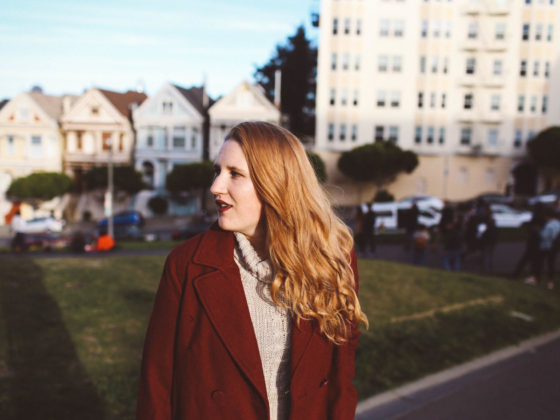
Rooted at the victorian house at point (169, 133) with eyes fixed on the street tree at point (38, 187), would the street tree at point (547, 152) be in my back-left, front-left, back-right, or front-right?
back-left

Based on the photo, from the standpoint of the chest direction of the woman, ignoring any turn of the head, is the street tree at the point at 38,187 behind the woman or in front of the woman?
behind

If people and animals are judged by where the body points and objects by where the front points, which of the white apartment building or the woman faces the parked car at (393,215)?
the white apartment building

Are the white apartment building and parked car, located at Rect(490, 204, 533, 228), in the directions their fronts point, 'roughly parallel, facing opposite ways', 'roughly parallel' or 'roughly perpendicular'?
roughly perpendicular

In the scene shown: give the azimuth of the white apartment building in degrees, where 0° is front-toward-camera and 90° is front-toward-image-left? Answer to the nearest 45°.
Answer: approximately 0°

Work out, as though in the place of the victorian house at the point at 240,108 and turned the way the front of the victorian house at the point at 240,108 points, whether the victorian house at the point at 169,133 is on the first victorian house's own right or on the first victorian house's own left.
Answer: on the first victorian house's own right

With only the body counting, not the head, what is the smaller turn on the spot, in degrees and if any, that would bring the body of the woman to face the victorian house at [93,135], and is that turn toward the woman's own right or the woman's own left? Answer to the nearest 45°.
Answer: approximately 180°

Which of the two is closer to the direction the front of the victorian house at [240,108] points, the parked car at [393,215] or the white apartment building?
the parked car
